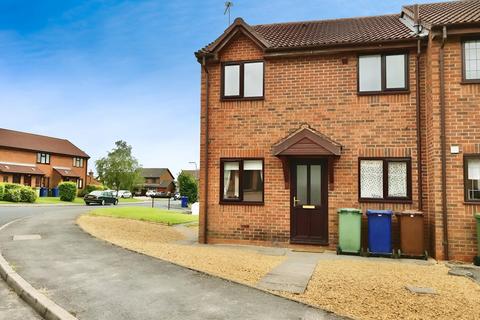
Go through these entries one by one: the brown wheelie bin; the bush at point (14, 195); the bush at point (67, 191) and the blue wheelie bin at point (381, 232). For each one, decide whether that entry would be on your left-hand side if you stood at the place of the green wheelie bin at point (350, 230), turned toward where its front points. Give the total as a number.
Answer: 2

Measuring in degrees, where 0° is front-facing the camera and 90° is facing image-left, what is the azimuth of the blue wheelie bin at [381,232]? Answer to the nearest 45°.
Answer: approximately 0°

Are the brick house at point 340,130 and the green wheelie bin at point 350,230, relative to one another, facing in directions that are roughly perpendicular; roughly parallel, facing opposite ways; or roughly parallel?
roughly parallel

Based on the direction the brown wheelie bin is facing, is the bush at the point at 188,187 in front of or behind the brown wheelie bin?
behind

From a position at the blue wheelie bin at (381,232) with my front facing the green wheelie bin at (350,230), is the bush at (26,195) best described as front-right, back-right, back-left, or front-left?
front-right

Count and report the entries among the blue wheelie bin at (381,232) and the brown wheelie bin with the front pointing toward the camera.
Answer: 2

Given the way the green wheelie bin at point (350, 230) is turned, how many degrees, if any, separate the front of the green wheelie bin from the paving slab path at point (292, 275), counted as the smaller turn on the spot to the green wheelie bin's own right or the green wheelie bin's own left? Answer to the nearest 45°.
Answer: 0° — it already faces it

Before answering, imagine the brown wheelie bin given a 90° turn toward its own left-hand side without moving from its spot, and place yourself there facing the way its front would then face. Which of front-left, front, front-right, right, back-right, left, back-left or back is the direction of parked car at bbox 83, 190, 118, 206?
back-left

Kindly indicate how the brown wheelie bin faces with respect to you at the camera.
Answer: facing the viewer

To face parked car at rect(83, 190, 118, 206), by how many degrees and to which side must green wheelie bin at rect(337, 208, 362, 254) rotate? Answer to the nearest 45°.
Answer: approximately 135° to its right

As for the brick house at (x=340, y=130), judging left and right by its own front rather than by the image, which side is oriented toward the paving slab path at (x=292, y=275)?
front

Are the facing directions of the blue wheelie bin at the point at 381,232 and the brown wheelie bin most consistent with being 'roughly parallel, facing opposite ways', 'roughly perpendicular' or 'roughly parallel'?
roughly parallel

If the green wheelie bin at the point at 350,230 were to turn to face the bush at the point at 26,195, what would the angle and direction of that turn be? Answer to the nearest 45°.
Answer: approximately 135° to its right

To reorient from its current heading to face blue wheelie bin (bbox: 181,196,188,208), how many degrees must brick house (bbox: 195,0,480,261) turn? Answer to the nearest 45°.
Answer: approximately 135° to its right
